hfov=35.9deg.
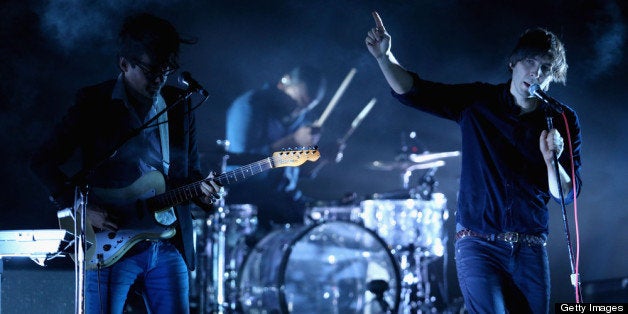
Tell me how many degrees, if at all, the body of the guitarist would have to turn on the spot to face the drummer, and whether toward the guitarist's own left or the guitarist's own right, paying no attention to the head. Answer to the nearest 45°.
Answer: approximately 135° to the guitarist's own left

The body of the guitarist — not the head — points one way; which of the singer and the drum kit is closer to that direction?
the singer

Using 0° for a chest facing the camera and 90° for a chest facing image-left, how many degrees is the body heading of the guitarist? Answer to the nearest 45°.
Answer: approximately 315°

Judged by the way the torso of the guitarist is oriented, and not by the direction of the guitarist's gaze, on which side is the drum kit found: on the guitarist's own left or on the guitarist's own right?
on the guitarist's own left
